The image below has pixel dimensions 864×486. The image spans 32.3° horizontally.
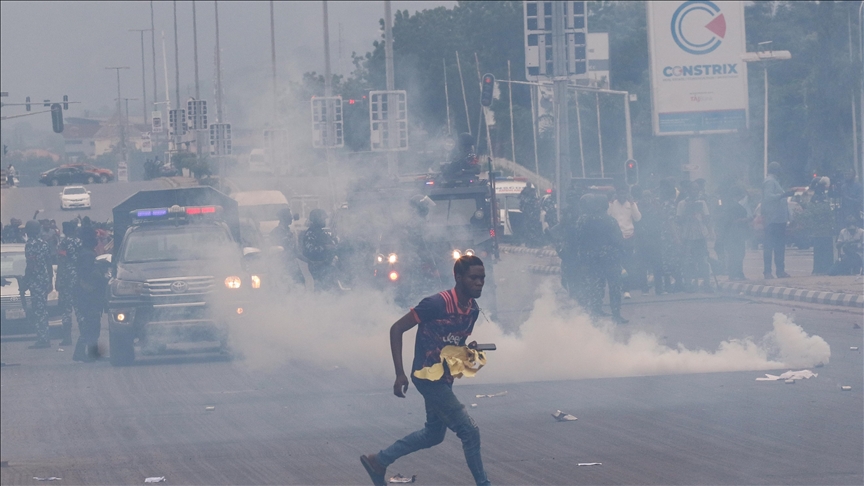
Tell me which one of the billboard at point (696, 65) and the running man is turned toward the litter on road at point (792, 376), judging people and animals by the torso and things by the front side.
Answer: the billboard

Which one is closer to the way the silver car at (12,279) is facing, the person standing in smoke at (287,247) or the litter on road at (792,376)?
the litter on road

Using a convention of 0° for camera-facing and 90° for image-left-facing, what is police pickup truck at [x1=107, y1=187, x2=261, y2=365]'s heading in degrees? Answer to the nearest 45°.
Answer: approximately 0°

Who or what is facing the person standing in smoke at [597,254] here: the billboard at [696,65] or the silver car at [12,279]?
the billboard

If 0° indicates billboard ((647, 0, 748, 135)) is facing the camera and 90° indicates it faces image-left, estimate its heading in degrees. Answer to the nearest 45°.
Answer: approximately 0°

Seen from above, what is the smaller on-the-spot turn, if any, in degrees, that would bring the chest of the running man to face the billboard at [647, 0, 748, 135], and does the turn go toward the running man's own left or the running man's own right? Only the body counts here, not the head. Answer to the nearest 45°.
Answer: approximately 135° to the running man's own left

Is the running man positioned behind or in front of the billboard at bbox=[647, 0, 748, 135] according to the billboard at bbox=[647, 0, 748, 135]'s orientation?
in front
